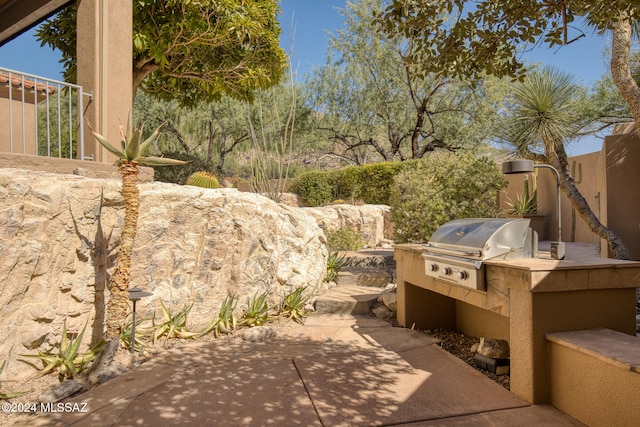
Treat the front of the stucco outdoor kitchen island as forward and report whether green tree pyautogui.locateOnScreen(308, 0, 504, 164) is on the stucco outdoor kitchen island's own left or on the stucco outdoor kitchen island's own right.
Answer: on the stucco outdoor kitchen island's own right

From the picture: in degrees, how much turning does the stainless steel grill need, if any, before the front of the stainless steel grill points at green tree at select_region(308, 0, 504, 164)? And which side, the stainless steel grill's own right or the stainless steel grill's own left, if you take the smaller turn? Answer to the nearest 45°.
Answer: approximately 135° to the stainless steel grill's own right

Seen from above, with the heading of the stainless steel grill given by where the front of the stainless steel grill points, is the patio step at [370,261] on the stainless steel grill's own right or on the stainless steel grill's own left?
on the stainless steel grill's own right

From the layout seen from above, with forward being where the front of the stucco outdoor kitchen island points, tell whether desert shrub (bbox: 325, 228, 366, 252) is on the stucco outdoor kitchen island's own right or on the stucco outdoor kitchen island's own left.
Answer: on the stucco outdoor kitchen island's own right

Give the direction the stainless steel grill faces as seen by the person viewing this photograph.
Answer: facing the viewer and to the left of the viewer

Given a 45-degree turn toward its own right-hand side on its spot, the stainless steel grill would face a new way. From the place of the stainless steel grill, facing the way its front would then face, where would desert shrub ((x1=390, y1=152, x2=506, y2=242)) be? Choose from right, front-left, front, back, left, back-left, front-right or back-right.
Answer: right

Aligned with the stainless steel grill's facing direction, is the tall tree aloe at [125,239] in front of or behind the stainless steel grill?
in front

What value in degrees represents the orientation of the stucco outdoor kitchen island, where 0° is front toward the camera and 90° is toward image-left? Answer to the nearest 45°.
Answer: approximately 45°

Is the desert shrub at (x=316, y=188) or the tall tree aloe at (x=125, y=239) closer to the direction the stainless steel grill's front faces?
the tall tree aloe

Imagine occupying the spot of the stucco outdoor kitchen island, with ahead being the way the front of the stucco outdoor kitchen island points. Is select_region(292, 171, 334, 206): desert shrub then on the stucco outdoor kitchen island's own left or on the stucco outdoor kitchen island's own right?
on the stucco outdoor kitchen island's own right
